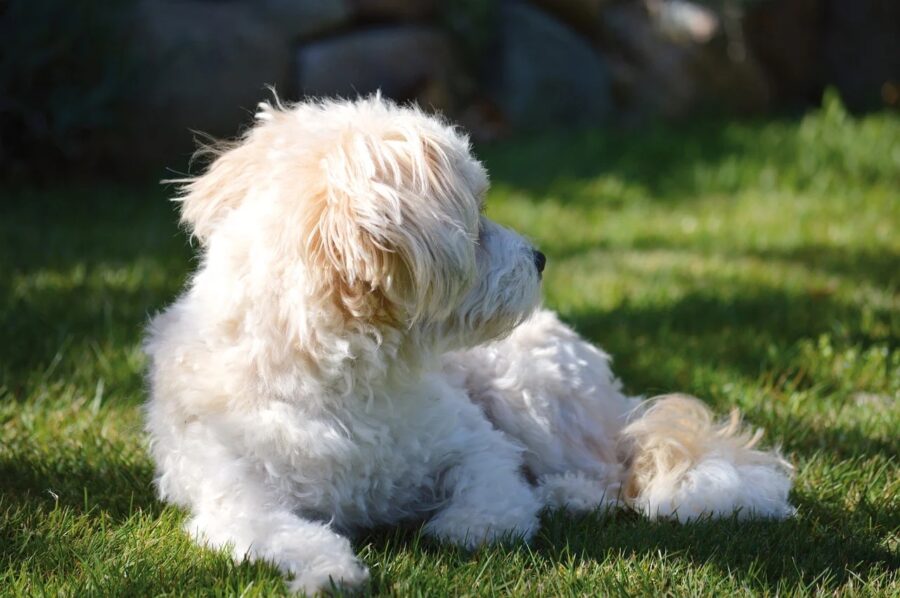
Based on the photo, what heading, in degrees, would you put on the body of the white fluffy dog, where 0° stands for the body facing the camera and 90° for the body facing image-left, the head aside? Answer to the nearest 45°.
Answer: approximately 45°

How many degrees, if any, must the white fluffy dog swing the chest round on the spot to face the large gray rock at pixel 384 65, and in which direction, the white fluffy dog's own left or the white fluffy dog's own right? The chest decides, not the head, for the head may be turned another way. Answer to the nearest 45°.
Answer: approximately 135° to the white fluffy dog's own right

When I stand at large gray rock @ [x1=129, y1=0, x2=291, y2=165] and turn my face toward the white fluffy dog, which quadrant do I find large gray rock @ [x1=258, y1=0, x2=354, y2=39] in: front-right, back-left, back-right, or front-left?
back-left

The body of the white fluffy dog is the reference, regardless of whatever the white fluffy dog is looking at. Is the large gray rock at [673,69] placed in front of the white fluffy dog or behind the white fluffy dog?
behind

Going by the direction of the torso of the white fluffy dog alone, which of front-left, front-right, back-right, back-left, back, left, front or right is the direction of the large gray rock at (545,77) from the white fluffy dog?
back-right

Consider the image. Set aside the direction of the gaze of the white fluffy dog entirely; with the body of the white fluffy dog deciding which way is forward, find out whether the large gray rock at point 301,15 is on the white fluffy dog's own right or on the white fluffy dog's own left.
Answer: on the white fluffy dog's own right
